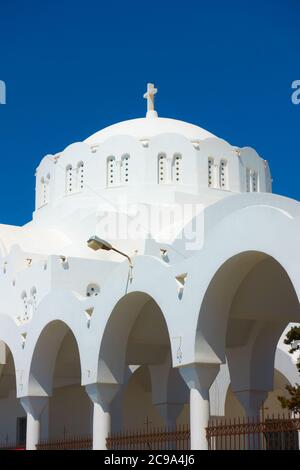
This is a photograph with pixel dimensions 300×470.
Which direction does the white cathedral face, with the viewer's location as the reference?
facing the viewer and to the left of the viewer

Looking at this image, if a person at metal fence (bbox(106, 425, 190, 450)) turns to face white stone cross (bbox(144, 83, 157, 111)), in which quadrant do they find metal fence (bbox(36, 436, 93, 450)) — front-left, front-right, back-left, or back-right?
front-left
